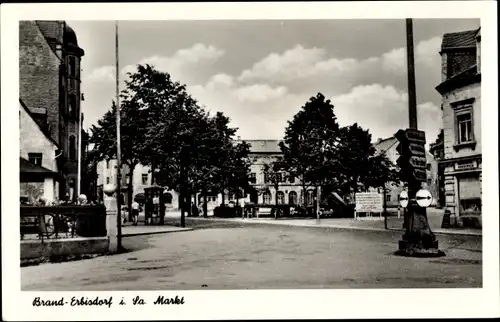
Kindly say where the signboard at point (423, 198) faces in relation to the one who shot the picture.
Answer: facing the viewer
